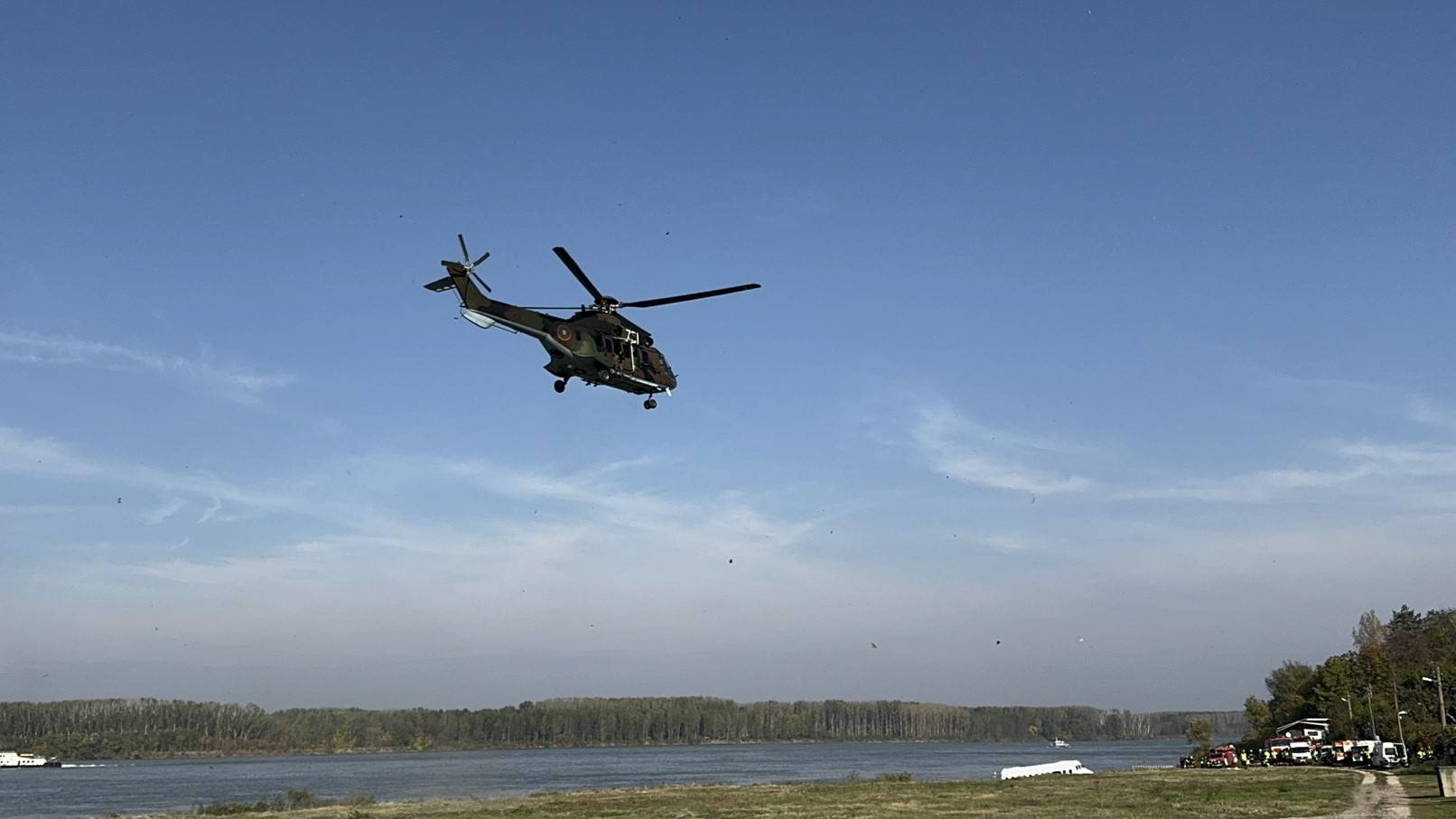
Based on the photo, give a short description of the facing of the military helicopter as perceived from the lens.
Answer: facing away from the viewer and to the right of the viewer
